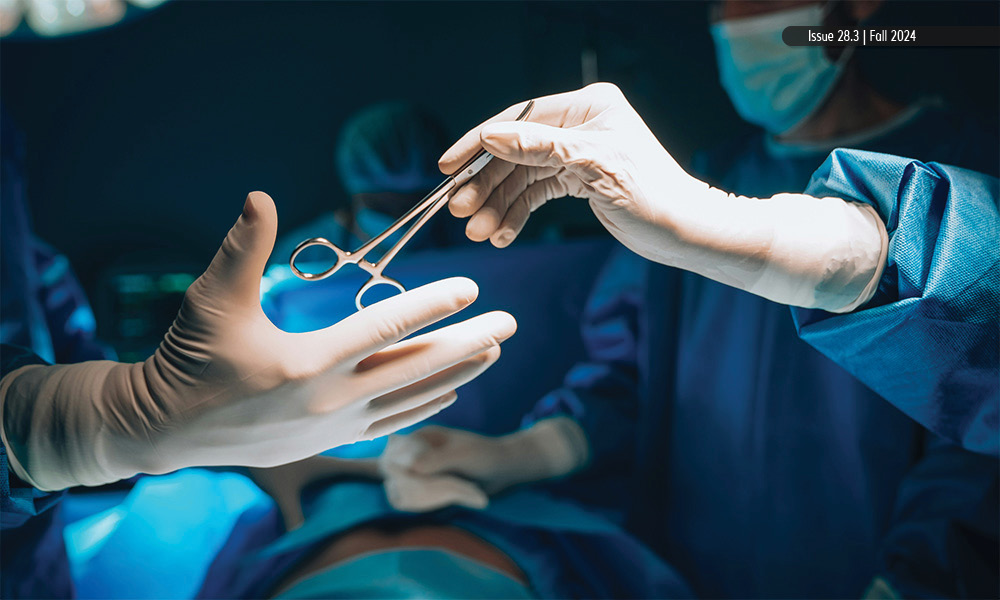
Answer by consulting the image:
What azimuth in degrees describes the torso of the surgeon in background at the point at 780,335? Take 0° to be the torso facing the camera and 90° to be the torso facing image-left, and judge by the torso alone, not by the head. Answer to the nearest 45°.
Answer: approximately 45°

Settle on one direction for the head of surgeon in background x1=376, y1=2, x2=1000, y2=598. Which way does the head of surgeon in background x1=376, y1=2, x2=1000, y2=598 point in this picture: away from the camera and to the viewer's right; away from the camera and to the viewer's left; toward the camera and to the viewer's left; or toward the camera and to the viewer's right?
toward the camera and to the viewer's left

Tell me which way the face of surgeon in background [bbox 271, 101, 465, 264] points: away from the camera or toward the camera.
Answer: toward the camera
